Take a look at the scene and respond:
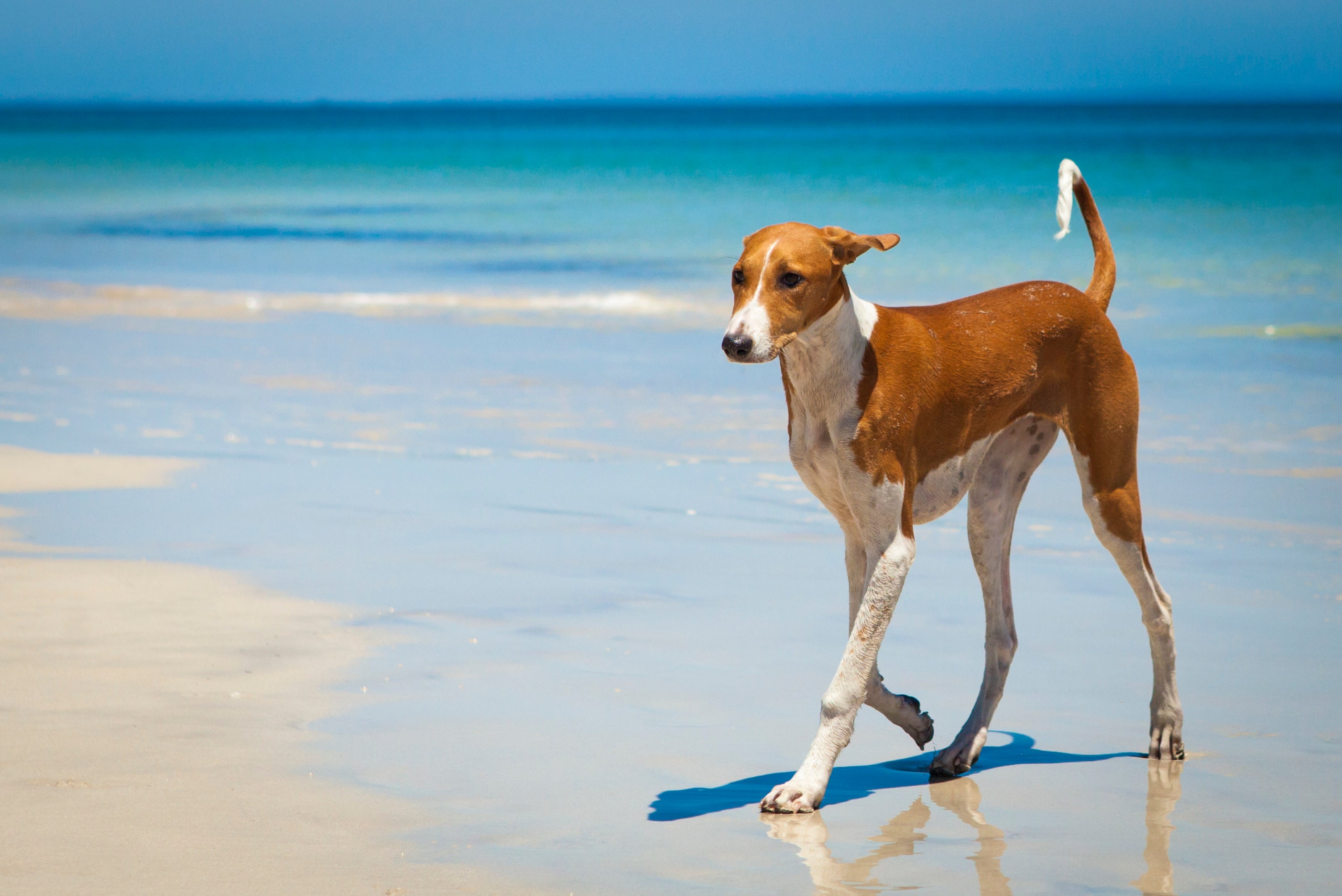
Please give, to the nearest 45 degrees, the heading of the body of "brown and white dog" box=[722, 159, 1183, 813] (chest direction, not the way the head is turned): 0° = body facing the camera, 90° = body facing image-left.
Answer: approximately 45°
